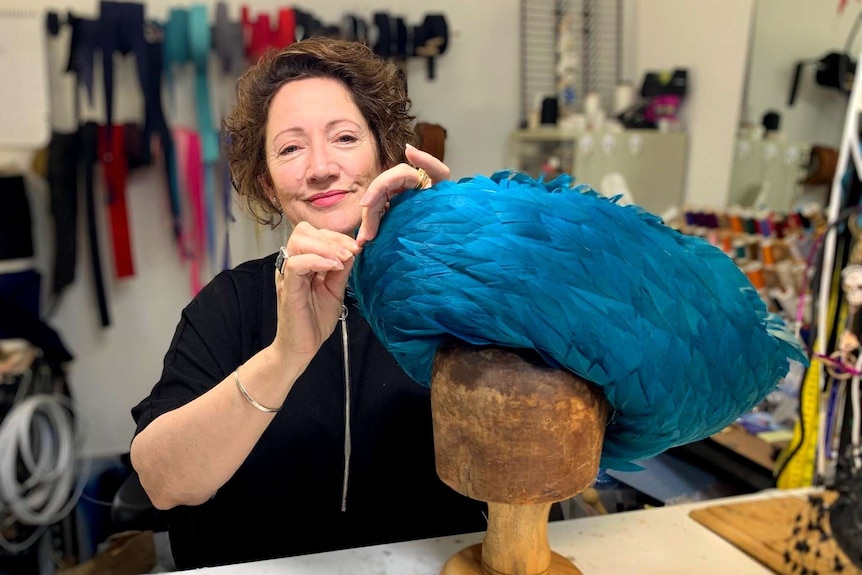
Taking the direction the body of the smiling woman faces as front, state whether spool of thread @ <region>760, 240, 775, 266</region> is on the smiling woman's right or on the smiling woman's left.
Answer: on the smiling woman's left

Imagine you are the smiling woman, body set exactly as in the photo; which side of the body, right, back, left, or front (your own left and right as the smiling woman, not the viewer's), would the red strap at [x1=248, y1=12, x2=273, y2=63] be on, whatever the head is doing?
back

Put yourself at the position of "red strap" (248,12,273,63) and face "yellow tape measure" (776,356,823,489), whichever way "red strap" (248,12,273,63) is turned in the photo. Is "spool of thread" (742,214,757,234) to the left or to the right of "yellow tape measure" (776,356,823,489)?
left

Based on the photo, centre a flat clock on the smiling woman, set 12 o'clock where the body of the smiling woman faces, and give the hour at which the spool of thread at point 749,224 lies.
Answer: The spool of thread is roughly at 8 o'clock from the smiling woman.

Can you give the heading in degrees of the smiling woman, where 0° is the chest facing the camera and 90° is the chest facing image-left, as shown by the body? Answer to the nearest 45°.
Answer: approximately 0°

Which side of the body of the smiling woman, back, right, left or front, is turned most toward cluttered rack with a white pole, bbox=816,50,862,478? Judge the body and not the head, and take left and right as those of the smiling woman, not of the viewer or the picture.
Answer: left

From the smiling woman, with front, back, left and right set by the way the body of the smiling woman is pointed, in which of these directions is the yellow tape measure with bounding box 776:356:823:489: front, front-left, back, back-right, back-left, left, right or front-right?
left

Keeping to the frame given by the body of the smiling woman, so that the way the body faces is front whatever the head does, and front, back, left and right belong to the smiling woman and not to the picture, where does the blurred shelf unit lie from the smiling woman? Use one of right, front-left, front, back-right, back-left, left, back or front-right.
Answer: back-left

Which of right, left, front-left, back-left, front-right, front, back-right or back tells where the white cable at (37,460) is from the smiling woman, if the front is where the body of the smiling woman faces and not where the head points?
back-right

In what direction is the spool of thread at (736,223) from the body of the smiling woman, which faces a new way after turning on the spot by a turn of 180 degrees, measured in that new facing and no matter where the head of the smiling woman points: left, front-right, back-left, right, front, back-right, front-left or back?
front-right

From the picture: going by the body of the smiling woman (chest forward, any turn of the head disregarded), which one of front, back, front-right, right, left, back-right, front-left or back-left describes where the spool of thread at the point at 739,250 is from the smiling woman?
back-left
